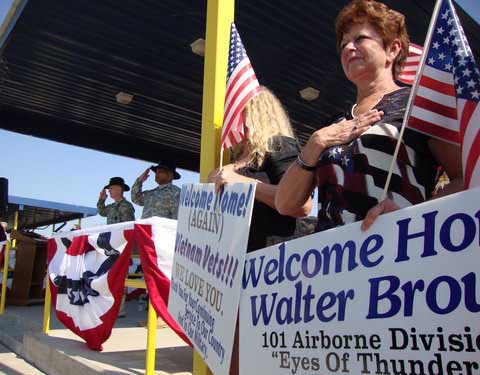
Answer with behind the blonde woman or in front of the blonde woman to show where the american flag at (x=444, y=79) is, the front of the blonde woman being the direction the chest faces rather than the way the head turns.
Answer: behind

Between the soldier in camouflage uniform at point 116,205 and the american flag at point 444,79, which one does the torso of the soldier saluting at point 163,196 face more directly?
the american flag

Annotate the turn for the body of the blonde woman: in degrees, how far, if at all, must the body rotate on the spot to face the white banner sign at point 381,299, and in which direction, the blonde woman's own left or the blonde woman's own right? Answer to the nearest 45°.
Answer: approximately 135° to the blonde woman's own left

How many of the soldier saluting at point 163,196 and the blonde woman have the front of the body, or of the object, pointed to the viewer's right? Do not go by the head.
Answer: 0

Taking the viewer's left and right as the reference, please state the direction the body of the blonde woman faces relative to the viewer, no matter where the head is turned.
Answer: facing away from the viewer and to the left of the viewer

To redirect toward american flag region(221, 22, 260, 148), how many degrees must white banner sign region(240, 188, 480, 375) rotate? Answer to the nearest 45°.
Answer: approximately 90° to its right

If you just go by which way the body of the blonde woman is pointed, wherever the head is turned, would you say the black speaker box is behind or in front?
in front

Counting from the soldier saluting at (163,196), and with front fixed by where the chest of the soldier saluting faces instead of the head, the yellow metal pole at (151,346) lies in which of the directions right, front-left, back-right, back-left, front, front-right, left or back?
front-left

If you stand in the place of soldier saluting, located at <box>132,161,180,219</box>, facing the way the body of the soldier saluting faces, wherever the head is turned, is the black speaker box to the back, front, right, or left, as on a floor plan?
right

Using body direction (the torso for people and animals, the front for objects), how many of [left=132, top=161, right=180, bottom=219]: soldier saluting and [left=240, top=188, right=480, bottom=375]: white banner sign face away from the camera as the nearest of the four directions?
0

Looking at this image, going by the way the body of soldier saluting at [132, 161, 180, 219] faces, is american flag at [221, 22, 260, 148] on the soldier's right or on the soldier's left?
on the soldier's left
